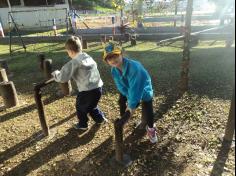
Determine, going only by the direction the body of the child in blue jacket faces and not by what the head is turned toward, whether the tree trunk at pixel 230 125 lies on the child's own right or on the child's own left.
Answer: on the child's own left

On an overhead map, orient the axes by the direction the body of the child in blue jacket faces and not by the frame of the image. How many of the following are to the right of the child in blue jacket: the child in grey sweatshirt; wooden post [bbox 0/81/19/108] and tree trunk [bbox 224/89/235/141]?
2

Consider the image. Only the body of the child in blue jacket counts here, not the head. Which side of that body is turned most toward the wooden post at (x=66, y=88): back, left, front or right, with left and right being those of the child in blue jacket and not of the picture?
right

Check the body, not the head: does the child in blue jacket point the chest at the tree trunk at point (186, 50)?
no

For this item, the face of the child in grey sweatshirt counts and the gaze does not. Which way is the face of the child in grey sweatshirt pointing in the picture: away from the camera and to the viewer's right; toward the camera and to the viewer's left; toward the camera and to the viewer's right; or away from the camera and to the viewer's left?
away from the camera and to the viewer's left

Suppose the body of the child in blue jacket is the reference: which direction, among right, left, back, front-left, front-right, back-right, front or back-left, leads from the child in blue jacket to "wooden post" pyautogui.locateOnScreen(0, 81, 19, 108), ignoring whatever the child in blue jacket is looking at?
right

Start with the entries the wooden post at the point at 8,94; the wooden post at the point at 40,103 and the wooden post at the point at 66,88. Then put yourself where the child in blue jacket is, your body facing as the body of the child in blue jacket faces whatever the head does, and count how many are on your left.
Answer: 0

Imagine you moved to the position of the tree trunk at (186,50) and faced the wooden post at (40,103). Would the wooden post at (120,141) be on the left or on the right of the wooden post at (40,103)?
left

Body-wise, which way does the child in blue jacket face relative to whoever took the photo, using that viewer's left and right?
facing the viewer and to the left of the viewer

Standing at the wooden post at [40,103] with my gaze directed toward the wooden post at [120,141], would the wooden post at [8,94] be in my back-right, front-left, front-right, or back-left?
back-left

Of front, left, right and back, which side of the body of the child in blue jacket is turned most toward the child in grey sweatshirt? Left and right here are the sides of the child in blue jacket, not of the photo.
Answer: right

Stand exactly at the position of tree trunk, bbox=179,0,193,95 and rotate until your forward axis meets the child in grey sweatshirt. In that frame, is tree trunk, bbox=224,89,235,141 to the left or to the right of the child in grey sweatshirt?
left

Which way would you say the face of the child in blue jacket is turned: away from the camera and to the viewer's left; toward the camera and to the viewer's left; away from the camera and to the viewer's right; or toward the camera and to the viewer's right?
toward the camera and to the viewer's left
